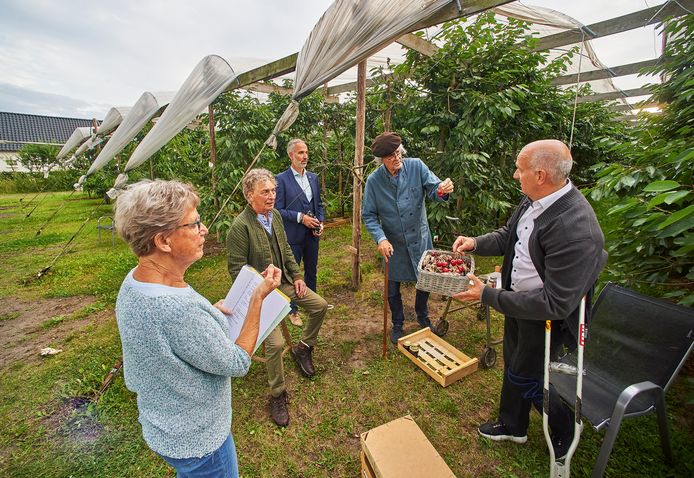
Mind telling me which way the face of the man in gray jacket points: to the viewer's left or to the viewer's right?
to the viewer's left

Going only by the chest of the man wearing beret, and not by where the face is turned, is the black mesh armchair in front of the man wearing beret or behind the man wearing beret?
in front

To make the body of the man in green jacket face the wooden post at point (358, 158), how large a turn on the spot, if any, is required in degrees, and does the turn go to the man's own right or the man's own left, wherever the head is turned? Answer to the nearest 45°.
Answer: approximately 90° to the man's own left

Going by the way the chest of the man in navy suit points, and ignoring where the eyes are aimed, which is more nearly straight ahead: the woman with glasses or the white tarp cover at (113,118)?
the woman with glasses

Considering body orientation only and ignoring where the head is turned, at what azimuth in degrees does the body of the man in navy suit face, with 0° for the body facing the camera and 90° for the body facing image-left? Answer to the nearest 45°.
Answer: approximately 315°

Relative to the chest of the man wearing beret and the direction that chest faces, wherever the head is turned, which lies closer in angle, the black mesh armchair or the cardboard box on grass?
the black mesh armchair

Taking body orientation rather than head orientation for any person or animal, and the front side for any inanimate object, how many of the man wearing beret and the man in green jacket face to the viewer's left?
0

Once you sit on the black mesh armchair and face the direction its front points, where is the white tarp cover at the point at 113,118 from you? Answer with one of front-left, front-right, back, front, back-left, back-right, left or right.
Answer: front-right

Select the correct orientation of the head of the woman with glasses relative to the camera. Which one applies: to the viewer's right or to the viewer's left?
to the viewer's right

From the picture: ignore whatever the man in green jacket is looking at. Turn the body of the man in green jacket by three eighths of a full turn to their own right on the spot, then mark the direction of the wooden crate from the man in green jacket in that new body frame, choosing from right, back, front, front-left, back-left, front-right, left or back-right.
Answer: back

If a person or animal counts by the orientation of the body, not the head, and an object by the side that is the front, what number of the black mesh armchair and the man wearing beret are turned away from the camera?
0

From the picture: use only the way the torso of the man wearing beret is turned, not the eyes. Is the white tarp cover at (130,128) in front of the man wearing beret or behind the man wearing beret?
behind

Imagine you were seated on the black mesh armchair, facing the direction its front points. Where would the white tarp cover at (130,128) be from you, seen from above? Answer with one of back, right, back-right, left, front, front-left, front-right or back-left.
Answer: front-right

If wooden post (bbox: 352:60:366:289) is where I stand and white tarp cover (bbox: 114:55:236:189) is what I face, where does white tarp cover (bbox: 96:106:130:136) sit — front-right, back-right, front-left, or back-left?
front-right
